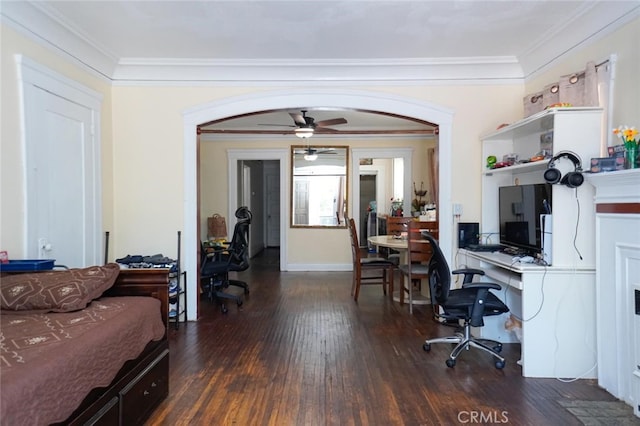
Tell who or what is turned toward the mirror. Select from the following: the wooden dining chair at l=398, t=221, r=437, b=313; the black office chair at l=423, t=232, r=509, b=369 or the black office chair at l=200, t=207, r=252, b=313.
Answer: the wooden dining chair

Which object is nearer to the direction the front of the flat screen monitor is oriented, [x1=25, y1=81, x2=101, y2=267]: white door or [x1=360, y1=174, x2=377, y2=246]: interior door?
the white door

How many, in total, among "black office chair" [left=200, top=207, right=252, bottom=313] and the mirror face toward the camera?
1

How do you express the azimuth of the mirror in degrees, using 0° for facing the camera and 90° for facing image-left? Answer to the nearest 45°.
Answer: approximately 0°

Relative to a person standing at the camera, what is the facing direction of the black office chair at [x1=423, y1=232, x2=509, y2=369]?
facing to the right of the viewer

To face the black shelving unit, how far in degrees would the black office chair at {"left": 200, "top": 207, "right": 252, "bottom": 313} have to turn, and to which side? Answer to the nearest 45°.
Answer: approximately 45° to its left

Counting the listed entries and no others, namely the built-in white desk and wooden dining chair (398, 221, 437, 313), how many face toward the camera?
0

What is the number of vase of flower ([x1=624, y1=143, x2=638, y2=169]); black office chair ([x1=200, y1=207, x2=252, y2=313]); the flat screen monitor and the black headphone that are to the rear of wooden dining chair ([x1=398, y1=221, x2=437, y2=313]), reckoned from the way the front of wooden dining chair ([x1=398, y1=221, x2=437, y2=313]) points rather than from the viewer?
3

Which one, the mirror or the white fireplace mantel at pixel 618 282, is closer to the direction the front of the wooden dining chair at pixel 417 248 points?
the mirror

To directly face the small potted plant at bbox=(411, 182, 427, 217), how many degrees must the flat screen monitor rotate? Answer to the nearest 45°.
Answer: approximately 90° to its right

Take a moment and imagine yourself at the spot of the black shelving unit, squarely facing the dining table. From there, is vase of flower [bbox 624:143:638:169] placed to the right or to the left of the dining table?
right

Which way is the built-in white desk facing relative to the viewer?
to the viewer's left
